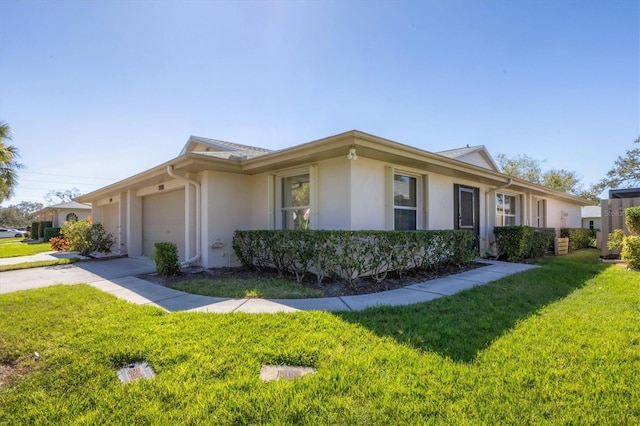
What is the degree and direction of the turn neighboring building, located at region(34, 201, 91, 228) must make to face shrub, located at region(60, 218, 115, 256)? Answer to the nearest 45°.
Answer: approximately 45° to its left

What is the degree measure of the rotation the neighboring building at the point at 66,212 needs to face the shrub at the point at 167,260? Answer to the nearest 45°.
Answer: approximately 45° to its left

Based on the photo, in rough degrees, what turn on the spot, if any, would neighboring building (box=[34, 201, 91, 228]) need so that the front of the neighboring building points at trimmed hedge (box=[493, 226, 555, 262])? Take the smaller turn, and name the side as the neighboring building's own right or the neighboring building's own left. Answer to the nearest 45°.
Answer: approximately 45° to the neighboring building's own left

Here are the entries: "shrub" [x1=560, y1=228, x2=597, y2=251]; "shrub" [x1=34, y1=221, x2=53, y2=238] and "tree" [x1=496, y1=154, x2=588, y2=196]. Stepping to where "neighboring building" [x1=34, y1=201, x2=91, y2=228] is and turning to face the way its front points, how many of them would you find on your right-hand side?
1

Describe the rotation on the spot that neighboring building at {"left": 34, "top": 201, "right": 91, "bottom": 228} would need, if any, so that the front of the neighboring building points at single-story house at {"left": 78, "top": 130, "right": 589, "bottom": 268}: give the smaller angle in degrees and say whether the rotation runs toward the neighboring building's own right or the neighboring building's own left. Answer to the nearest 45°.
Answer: approximately 45° to the neighboring building's own left
